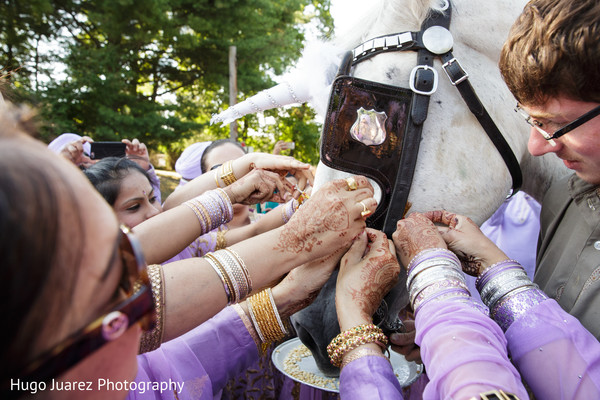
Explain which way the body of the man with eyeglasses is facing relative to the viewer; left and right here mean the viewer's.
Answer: facing the viewer and to the left of the viewer

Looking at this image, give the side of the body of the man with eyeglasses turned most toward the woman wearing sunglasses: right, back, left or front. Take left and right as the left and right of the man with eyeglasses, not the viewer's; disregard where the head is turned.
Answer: front

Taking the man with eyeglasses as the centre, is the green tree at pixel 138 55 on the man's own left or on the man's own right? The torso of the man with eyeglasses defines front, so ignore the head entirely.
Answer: on the man's own right

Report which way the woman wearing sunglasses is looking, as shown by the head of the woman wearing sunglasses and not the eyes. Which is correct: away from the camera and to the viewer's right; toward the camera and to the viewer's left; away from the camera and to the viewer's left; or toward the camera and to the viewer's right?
away from the camera and to the viewer's right
